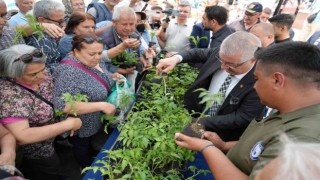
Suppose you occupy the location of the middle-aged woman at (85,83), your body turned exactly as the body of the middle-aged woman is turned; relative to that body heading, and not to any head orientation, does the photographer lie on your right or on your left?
on your left

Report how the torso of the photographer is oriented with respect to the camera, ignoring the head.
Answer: toward the camera

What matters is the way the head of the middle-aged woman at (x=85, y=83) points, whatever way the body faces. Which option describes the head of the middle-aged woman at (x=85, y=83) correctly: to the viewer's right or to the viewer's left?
to the viewer's right

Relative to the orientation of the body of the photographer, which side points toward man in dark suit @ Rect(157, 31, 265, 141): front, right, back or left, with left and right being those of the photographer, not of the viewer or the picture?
front

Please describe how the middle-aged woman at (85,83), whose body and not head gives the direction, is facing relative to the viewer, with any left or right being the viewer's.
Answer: facing the viewer and to the right of the viewer

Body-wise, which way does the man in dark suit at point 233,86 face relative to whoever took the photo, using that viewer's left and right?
facing the viewer and to the left of the viewer

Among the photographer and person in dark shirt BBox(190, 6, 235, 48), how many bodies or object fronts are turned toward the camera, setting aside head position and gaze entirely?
1
